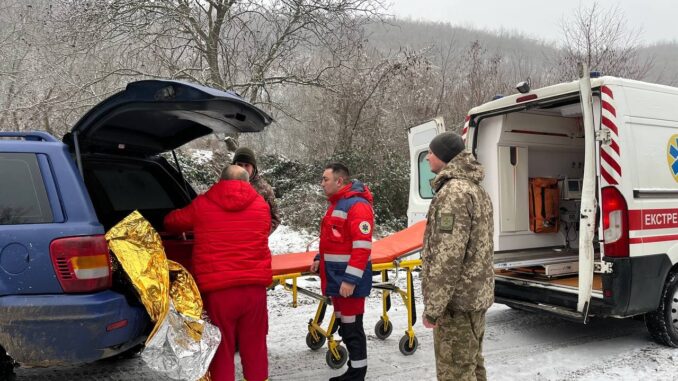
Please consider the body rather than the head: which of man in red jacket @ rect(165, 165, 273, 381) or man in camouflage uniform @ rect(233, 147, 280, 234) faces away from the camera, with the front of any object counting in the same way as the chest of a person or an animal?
the man in red jacket

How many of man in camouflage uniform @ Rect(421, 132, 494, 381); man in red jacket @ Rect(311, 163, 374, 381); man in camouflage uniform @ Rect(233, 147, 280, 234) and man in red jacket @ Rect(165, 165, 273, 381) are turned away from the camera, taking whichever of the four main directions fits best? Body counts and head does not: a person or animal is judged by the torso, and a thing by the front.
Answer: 1

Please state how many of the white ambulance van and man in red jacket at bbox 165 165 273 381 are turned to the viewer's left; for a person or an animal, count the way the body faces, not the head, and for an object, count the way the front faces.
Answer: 0

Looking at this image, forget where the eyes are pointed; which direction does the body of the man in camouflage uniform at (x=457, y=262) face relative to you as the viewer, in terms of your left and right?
facing to the left of the viewer

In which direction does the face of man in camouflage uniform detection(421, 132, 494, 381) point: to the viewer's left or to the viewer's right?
to the viewer's left

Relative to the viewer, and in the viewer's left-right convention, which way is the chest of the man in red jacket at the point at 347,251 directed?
facing to the left of the viewer

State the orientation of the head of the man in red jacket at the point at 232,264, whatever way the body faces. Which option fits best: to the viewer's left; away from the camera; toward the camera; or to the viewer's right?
away from the camera

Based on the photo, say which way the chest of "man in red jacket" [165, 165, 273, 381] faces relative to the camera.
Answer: away from the camera

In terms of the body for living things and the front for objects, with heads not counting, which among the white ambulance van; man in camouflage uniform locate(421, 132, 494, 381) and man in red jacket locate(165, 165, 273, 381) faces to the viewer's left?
the man in camouflage uniform

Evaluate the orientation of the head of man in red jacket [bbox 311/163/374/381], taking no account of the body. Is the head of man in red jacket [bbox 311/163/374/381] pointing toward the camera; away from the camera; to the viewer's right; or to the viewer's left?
to the viewer's left

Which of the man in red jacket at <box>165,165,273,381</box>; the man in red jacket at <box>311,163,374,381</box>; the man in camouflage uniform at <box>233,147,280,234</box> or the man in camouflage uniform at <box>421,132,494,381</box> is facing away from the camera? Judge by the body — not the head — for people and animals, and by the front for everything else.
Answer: the man in red jacket at <box>165,165,273,381</box>

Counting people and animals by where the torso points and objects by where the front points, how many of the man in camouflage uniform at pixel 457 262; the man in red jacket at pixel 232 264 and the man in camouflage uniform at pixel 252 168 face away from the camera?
1
